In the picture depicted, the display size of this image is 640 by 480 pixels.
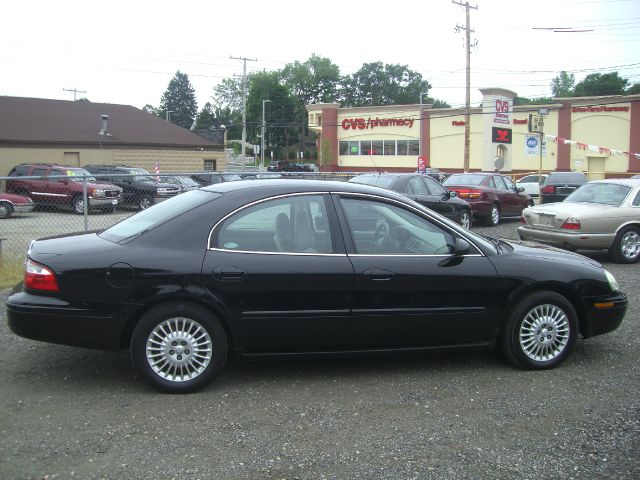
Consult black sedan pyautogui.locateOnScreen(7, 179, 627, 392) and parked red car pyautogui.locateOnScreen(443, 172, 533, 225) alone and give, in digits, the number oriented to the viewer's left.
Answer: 0

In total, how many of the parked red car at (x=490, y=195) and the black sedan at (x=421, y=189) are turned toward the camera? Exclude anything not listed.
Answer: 0

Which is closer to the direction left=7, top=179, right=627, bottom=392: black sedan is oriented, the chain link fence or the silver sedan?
the silver sedan

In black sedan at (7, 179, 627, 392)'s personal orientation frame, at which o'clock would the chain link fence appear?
The chain link fence is roughly at 8 o'clock from the black sedan.

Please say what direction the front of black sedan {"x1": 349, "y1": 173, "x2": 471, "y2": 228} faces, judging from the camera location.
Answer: facing away from the viewer and to the right of the viewer

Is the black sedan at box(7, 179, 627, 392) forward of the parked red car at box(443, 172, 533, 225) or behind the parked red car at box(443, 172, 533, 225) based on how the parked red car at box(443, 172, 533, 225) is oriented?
behind

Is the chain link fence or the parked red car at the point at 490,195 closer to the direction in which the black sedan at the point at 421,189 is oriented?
the parked red car

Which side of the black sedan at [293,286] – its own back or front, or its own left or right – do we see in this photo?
right

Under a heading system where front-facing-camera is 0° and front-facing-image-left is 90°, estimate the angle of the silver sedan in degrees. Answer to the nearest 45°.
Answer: approximately 225°

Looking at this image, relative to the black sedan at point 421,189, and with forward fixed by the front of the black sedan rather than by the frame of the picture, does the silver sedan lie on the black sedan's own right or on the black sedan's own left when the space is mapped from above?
on the black sedan's own right

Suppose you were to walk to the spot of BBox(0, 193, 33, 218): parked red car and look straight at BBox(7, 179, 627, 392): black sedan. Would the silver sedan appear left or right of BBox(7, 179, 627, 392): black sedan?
left
